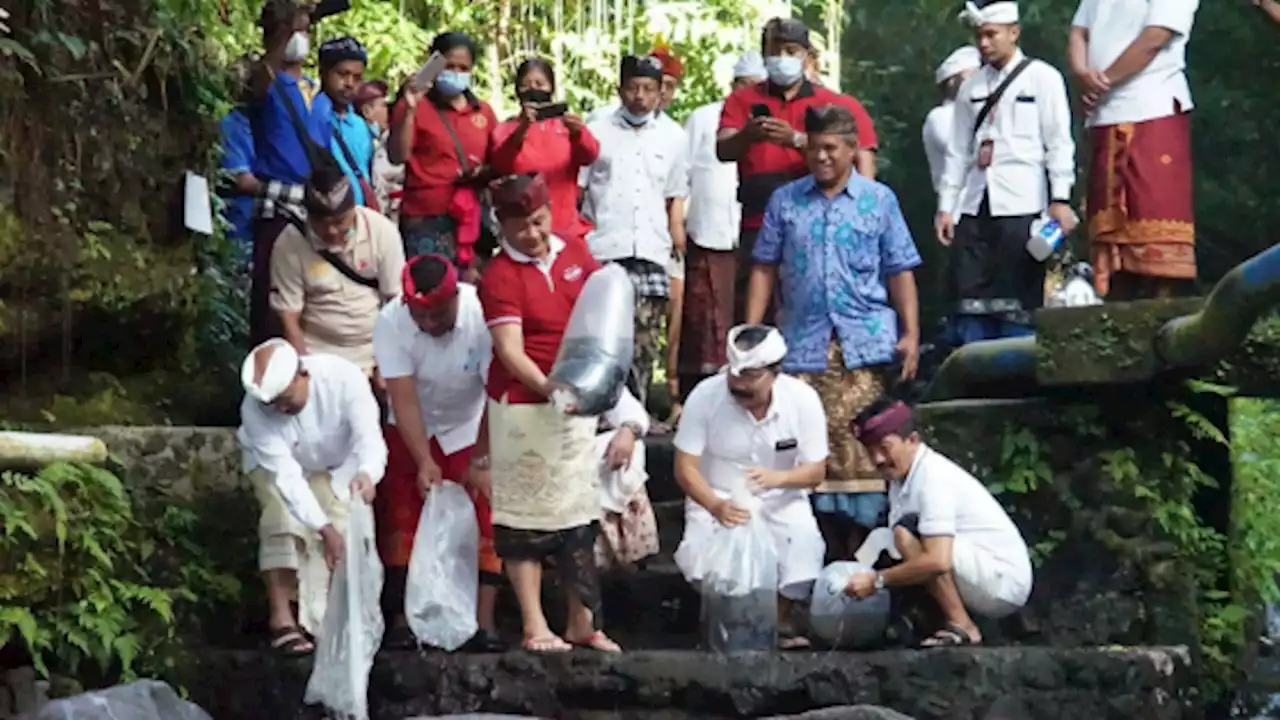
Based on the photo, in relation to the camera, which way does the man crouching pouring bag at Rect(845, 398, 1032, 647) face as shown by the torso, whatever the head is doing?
to the viewer's left

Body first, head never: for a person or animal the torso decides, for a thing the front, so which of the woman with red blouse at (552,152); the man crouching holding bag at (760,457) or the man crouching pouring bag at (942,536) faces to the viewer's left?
the man crouching pouring bag at (942,536)

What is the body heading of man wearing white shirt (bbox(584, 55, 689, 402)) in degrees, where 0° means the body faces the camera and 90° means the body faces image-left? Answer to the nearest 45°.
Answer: approximately 0°

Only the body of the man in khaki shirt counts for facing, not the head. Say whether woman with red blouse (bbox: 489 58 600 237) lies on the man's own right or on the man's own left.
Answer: on the man's own left

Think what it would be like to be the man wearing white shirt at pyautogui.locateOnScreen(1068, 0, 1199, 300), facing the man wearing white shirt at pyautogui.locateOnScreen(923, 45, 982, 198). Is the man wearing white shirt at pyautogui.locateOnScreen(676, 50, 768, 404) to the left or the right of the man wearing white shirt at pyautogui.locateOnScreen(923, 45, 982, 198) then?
left

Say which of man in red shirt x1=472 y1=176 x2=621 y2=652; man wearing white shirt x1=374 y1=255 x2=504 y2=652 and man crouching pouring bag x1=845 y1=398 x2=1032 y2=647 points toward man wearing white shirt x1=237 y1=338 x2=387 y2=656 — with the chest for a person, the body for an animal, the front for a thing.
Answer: the man crouching pouring bag

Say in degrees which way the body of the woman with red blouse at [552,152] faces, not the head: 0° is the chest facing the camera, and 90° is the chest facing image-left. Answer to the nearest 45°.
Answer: approximately 0°

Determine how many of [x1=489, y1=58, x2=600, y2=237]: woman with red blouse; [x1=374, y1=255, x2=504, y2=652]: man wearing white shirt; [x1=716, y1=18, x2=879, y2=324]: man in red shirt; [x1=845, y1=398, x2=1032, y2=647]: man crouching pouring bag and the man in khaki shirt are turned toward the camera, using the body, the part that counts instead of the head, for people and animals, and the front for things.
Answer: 4

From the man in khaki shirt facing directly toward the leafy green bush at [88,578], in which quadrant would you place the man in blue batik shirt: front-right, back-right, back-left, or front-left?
back-left
